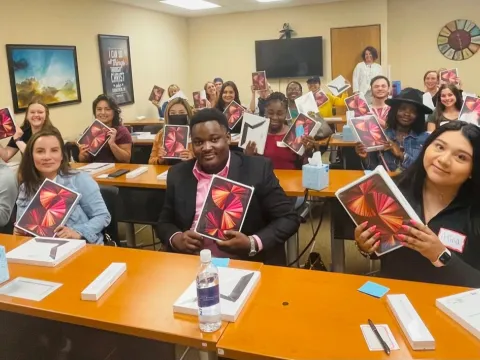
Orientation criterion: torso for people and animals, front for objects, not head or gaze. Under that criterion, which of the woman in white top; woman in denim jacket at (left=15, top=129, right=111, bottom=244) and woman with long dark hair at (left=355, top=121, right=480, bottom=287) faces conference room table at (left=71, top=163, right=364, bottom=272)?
the woman in white top

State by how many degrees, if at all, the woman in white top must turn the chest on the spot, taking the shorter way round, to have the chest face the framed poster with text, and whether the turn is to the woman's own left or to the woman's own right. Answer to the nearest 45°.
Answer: approximately 45° to the woman's own right

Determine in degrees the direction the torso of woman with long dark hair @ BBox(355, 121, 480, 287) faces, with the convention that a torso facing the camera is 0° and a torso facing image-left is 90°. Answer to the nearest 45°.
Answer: approximately 45°

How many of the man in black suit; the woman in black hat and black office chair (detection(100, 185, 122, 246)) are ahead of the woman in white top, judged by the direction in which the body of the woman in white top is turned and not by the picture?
3

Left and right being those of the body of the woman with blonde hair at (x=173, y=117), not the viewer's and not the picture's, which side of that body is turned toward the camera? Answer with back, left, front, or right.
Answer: front

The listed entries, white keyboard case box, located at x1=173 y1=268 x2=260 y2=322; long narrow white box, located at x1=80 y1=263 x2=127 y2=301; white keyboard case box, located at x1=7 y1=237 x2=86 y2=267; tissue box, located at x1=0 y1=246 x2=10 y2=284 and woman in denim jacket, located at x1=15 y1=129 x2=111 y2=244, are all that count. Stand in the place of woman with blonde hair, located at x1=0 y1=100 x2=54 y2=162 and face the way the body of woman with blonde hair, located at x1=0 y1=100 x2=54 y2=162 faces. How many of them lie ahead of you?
5

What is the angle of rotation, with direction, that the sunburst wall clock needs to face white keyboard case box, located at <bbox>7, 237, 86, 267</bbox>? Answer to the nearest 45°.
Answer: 0° — it already faces it

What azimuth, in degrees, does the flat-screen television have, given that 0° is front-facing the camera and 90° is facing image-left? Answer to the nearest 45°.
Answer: approximately 0°

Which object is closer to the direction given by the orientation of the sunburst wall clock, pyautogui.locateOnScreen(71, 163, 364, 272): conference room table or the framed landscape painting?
the conference room table

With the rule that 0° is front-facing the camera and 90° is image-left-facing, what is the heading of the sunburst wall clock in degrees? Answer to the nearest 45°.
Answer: approximately 0°
